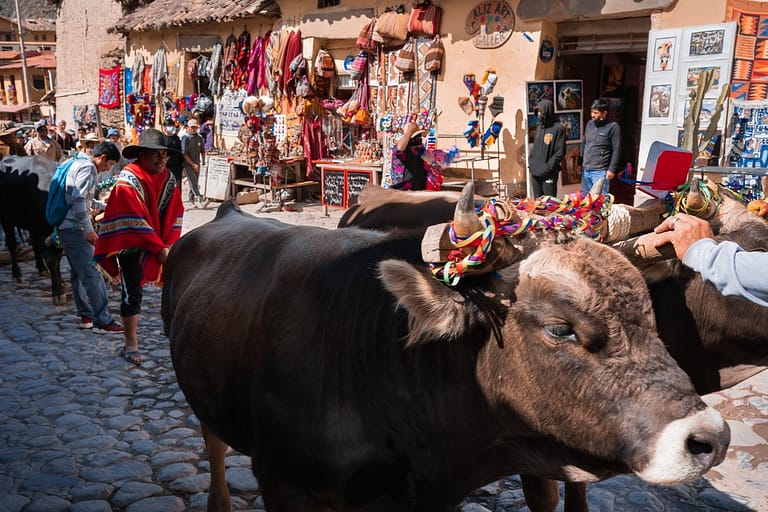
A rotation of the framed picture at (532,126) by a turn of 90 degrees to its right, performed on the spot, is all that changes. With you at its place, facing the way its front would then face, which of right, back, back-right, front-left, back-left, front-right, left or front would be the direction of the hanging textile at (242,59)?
front-right

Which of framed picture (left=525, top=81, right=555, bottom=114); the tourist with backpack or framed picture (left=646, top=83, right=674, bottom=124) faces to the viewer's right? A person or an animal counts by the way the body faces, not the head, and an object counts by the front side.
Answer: the tourist with backpack

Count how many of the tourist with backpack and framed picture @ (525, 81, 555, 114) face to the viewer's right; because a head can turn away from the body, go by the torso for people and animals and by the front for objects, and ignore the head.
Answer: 1

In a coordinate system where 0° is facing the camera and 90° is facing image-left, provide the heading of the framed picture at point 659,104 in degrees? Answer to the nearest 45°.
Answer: approximately 0°

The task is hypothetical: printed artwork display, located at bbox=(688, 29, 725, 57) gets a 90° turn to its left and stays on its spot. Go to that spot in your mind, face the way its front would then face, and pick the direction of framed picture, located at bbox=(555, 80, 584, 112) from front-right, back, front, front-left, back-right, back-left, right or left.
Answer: back-left

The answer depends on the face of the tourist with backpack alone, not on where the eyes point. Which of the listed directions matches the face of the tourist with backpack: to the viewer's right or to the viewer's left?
to the viewer's right

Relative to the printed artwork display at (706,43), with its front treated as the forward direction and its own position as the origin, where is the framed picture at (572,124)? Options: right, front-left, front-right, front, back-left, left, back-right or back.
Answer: back-right
